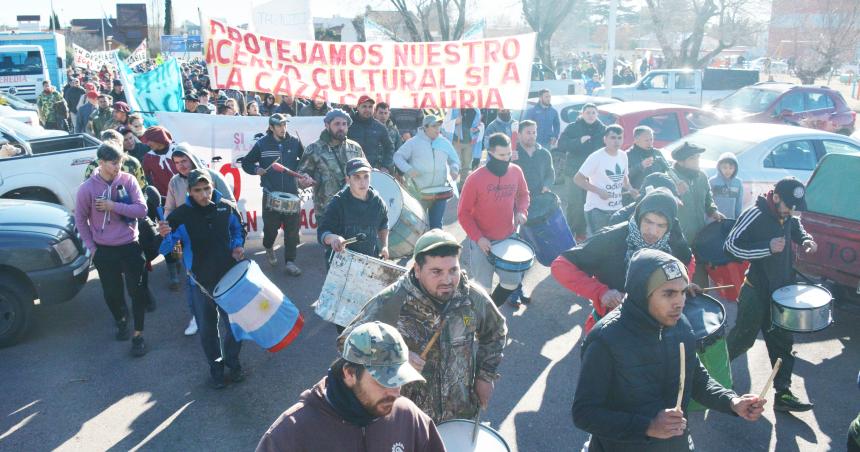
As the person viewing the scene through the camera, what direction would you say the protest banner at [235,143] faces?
facing the viewer

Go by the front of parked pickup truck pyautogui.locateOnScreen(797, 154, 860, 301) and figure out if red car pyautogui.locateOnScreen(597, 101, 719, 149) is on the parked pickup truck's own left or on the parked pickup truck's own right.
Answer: on the parked pickup truck's own left

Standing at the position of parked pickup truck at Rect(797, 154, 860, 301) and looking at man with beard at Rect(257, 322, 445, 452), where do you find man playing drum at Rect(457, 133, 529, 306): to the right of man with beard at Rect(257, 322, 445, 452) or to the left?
right

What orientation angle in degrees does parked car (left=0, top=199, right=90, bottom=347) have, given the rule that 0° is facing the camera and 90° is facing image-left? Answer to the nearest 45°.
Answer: approximately 270°

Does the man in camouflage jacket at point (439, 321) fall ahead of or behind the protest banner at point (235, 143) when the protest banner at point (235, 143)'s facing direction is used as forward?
ahead

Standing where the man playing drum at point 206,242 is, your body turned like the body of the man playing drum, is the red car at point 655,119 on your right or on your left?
on your left

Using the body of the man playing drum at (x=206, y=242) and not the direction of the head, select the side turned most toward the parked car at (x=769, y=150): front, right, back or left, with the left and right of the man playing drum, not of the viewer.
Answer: left

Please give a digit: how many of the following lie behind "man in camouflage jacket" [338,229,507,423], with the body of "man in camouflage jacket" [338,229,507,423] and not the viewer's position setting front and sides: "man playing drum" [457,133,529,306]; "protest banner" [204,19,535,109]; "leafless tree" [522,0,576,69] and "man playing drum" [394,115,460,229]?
4

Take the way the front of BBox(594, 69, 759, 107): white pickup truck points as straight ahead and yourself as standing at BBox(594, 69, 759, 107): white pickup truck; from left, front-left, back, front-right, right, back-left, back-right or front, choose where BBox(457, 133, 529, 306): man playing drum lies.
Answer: left

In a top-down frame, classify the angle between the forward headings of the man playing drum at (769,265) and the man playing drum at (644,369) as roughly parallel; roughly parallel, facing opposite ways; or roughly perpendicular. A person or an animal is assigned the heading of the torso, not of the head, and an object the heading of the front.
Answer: roughly parallel

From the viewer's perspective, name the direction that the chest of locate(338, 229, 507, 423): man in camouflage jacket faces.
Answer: toward the camera

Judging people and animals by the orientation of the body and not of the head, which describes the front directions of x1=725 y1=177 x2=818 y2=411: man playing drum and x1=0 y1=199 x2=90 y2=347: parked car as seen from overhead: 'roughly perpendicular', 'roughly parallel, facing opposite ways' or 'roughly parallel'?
roughly perpendicular
